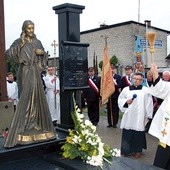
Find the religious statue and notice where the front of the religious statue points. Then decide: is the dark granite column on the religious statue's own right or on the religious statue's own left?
on the religious statue's own left

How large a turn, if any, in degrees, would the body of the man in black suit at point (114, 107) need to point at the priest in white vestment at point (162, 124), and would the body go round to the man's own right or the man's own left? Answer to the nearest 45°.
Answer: approximately 45° to the man's own left

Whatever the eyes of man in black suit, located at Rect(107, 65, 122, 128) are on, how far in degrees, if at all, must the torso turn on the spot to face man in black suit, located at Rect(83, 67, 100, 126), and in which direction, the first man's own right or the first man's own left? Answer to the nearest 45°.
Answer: approximately 90° to the first man's own right

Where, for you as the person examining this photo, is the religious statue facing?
facing the viewer and to the right of the viewer

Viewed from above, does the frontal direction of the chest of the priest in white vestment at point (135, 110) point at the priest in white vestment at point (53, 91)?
no

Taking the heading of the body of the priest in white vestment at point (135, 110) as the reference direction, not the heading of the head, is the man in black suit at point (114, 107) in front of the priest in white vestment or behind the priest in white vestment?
behind

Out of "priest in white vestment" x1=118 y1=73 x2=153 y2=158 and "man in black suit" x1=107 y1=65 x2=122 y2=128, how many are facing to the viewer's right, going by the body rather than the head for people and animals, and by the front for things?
0

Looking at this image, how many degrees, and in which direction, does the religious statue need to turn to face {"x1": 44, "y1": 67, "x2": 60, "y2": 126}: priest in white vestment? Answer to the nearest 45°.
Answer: approximately 135° to its left

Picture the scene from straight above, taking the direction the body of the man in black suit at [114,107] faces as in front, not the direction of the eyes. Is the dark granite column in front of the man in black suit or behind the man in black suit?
in front

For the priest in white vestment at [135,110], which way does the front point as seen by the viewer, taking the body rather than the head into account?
toward the camera

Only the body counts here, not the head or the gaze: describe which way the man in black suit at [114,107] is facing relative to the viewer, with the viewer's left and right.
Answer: facing the viewer and to the left of the viewer

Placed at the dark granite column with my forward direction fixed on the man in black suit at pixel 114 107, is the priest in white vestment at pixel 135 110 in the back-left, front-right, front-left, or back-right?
front-right

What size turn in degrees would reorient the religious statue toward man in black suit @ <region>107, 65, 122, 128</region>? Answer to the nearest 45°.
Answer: approximately 90° to its left

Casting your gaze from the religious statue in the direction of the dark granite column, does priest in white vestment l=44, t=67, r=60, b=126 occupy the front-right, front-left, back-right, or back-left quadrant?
front-left
